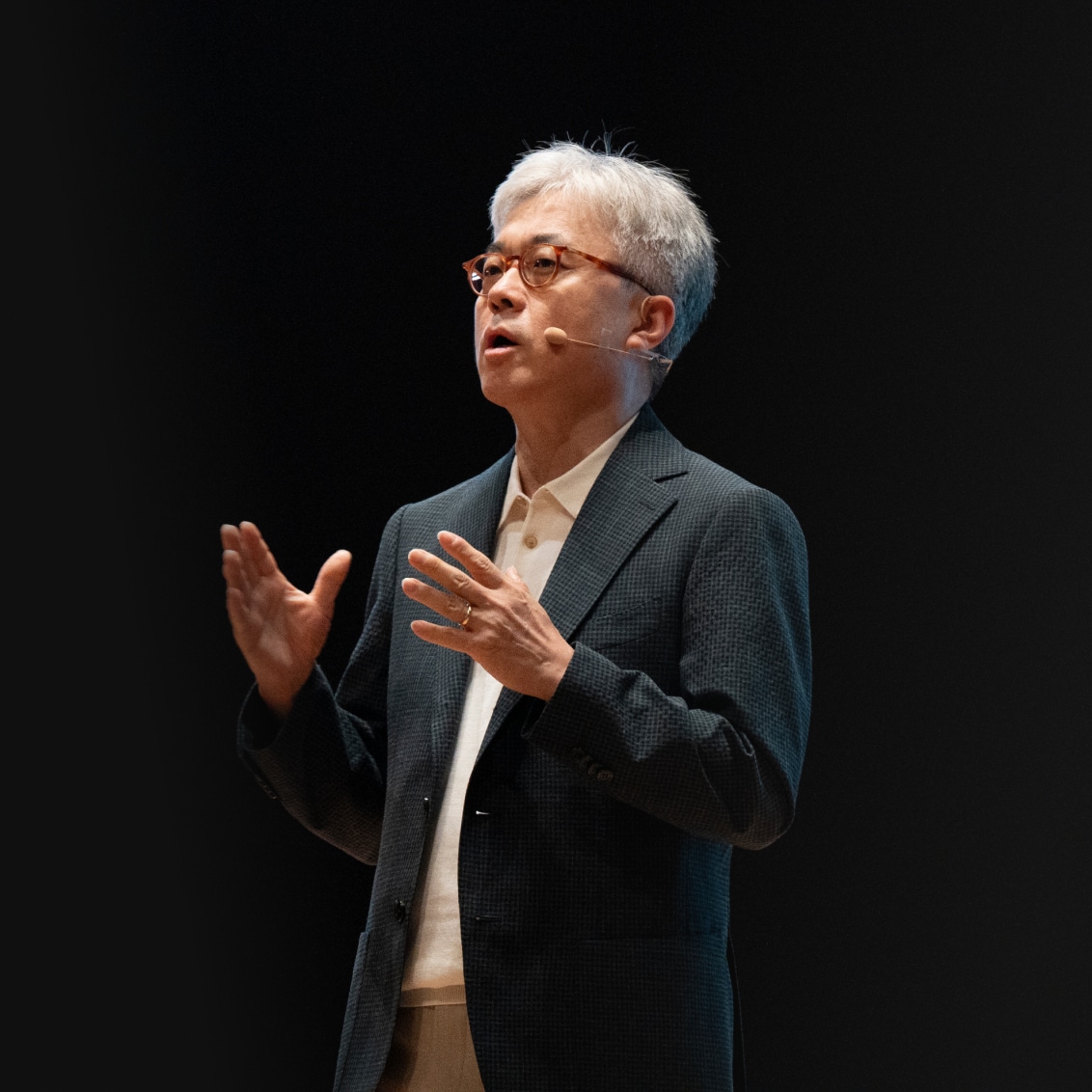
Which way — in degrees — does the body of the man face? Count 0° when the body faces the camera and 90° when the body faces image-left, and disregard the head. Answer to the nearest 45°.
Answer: approximately 45°

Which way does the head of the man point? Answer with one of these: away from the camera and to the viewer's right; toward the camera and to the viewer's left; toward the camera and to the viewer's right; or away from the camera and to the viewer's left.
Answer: toward the camera and to the viewer's left
